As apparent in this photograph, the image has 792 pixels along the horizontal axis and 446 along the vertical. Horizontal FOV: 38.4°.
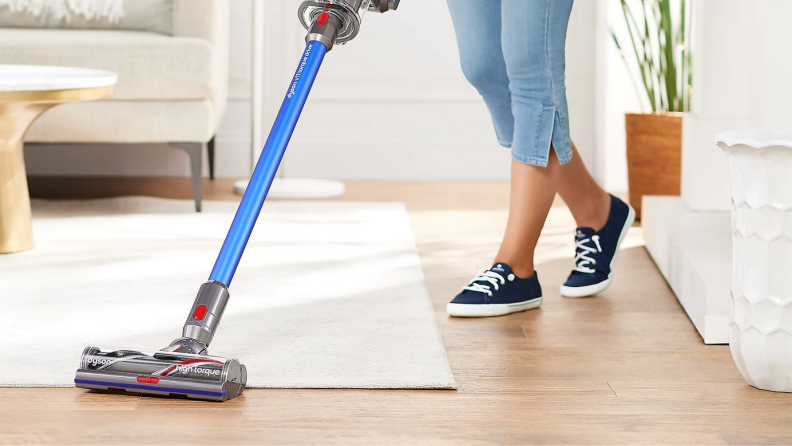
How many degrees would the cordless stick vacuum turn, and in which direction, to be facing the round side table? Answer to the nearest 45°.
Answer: approximately 135° to its right

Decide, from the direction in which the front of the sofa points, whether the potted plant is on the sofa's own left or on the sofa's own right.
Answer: on the sofa's own left

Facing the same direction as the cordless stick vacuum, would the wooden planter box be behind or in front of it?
behind

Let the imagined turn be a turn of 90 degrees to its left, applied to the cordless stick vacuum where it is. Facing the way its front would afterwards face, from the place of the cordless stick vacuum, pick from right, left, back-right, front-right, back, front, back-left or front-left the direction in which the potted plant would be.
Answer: left

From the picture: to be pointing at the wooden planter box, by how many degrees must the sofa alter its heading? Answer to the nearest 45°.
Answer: approximately 90° to its left

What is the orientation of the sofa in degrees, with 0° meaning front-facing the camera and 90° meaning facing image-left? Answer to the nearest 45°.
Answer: approximately 0°

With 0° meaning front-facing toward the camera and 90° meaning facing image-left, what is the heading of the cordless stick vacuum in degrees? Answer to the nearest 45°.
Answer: approximately 45°

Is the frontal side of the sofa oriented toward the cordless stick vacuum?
yes

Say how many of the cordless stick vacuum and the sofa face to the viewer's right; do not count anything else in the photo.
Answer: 0

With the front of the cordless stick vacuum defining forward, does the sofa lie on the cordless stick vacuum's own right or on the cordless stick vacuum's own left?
on the cordless stick vacuum's own right
